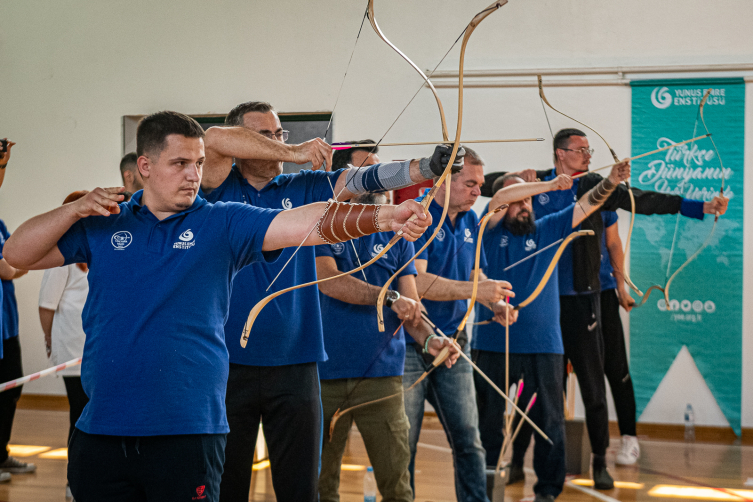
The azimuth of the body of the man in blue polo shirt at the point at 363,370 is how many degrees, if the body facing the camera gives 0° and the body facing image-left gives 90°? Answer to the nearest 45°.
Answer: approximately 0°

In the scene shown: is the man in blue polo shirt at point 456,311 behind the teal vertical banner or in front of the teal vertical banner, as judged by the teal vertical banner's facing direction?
in front

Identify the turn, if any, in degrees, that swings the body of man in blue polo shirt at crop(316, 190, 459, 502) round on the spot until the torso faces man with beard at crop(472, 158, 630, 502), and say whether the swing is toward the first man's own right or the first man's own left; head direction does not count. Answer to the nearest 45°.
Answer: approximately 135° to the first man's own left

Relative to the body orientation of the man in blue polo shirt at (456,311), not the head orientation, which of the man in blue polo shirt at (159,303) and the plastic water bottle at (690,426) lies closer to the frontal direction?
the man in blue polo shirt

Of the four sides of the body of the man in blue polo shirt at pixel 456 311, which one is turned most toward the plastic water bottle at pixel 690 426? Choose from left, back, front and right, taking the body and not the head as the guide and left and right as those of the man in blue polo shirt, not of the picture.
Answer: left

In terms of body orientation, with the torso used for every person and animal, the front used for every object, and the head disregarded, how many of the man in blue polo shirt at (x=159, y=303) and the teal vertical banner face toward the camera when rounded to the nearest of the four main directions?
2

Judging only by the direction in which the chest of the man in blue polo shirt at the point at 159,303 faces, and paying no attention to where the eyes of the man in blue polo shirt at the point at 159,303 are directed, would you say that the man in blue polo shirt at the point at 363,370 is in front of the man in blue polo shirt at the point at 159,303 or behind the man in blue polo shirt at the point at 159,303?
behind

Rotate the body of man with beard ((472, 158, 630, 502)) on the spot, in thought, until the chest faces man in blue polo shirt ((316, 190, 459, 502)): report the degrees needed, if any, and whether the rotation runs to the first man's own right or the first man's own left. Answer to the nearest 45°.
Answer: approximately 45° to the first man's own right
